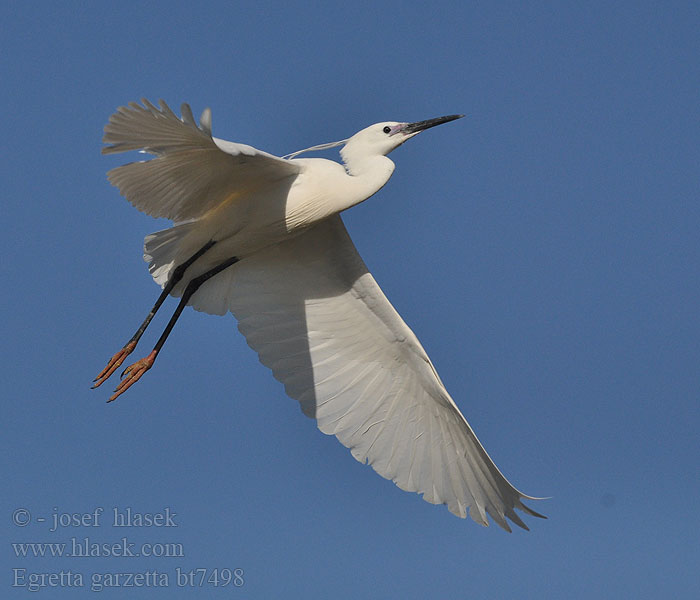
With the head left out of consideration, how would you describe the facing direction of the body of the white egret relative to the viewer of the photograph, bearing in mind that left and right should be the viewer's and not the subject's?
facing to the right of the viewer
